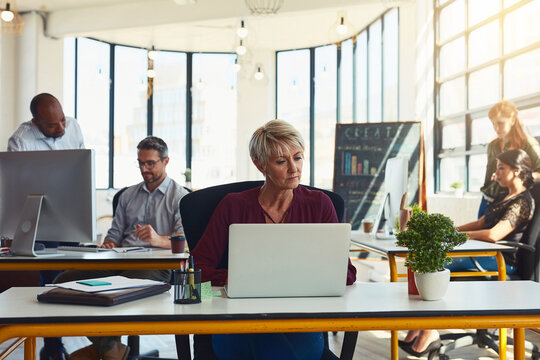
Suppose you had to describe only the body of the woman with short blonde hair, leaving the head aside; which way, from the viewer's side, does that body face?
toward the camera

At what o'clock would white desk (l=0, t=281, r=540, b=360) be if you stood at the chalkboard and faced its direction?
The white desk is roughly at 12 o'clock from the chalkboard.

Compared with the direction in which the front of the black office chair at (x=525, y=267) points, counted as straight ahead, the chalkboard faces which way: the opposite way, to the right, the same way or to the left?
to the left

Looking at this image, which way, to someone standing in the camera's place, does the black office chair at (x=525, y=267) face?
facing to the left of the viewer

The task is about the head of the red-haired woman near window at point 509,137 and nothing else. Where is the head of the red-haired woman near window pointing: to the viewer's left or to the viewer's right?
to the viewer's left

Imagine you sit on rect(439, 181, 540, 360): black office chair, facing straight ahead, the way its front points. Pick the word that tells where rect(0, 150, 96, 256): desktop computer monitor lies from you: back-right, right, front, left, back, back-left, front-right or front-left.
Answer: front-left

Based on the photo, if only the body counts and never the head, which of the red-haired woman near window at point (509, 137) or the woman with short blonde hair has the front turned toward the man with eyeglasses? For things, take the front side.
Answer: the red-haired woman near window

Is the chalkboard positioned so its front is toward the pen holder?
yes

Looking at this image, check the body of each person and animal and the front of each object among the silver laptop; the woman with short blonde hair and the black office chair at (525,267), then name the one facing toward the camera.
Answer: the woman with short blonde hair

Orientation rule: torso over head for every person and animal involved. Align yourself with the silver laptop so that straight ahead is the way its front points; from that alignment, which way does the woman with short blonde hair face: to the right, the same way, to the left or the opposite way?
the opposite way

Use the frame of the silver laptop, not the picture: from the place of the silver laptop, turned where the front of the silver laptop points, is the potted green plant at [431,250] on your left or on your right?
on your right

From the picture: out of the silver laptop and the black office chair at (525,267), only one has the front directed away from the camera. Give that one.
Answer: the silver laptop

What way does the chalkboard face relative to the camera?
toward the camera

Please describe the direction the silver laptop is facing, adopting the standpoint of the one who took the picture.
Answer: facing away from the viewer
